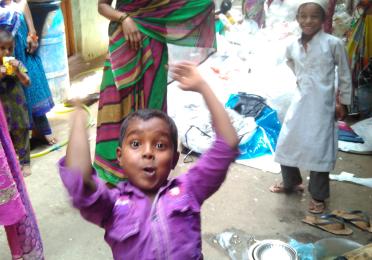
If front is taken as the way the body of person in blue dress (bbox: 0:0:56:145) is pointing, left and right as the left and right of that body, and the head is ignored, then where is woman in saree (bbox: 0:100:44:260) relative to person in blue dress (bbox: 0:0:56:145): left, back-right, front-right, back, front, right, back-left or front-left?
front-right

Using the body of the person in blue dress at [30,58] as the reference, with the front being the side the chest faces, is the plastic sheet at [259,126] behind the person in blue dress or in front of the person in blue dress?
in front

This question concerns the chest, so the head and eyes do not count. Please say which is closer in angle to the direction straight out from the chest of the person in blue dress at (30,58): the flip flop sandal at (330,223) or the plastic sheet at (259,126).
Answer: the flip flop sandal

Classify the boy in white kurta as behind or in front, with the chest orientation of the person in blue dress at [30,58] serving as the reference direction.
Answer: in front

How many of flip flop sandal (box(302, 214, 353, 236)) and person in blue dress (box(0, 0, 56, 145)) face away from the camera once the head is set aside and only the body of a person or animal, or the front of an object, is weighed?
0
